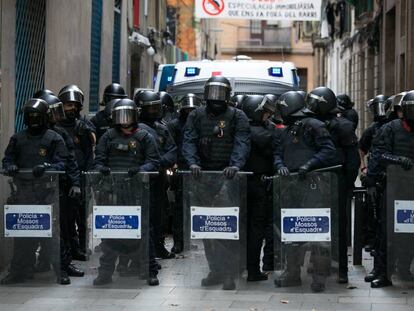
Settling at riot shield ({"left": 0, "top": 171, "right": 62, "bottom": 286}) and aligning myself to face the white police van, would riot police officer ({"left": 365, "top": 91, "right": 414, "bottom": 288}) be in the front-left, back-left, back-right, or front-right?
front-right

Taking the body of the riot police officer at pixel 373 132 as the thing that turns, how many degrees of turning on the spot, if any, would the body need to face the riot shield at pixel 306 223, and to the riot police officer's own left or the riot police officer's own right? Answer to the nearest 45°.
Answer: approximately 45° to the riot police officer's own right

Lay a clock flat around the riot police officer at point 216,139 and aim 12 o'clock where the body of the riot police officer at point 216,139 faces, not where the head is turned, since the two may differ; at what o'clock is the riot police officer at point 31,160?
the riot police officer at point 31,160 is roughly at 3 o'clock from the riot police officer at point 216,139.

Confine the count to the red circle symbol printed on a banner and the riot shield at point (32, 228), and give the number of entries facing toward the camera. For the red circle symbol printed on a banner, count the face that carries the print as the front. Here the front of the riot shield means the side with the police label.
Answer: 2

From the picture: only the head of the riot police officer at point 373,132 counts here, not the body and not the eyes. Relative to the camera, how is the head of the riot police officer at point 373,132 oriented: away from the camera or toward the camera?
toward the camera

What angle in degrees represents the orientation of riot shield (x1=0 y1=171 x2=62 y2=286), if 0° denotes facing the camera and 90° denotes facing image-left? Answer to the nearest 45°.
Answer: approximately 0°

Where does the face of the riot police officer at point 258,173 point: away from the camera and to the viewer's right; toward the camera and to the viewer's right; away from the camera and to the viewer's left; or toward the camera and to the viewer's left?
toward the camera and to the viewer's right

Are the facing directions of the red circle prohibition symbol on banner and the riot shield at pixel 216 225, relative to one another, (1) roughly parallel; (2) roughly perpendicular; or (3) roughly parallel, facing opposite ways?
roughly parallel

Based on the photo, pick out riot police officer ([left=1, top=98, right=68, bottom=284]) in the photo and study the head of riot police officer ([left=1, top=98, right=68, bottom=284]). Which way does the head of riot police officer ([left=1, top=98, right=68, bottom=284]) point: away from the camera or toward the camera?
toward the camera

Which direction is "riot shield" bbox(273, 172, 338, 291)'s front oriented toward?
toward the camera

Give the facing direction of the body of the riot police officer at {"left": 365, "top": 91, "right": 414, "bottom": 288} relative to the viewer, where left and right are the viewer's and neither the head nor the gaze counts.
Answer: facing the viewer

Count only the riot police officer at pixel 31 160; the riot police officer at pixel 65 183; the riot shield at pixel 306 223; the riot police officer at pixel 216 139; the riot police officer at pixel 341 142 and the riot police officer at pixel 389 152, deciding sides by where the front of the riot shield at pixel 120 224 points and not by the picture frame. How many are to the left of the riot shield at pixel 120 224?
4

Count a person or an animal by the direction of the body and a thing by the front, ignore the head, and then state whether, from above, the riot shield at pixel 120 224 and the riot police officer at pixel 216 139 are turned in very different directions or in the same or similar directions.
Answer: same or similar directions

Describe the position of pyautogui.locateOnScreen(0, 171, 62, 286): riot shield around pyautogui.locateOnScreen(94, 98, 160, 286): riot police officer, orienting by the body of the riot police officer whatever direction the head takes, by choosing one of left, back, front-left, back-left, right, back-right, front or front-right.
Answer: right

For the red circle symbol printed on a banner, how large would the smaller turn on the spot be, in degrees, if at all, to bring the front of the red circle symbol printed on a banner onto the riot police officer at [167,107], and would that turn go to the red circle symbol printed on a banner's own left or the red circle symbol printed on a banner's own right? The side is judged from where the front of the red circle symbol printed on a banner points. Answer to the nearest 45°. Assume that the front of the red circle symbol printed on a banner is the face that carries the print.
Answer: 0° — it already faces them
